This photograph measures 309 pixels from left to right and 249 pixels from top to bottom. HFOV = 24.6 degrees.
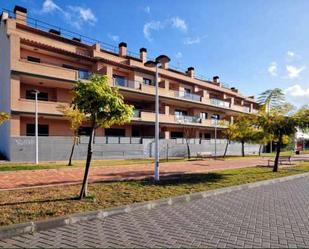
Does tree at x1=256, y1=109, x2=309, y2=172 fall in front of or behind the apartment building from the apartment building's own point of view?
in front

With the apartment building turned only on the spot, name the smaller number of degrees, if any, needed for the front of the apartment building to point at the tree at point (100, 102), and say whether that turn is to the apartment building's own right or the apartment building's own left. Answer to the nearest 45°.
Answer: approximately 45° to the apartment building's own right

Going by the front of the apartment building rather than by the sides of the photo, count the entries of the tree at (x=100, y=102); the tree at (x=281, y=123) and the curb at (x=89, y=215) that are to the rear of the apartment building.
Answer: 0

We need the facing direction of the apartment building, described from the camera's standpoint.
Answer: facing the viewer and to the right of the viewer
